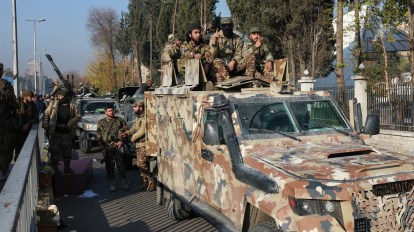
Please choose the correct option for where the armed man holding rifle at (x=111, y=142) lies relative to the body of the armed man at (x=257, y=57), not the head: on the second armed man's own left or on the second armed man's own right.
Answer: on the second armed man's own right

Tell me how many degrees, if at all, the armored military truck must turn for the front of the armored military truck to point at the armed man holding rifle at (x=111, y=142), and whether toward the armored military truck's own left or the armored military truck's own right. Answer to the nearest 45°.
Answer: approximately 180°

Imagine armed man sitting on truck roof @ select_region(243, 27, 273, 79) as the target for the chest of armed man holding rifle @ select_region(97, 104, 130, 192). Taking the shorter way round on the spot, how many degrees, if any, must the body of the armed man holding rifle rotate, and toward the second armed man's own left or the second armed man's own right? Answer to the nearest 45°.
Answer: approximately 45° to the second armed man's own left

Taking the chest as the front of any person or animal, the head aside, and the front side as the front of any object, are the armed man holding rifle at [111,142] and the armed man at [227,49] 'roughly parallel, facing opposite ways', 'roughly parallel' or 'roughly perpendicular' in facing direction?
roughly parallel

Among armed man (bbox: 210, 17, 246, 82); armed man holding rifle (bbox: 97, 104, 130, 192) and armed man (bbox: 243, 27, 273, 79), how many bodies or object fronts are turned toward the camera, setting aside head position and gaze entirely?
3

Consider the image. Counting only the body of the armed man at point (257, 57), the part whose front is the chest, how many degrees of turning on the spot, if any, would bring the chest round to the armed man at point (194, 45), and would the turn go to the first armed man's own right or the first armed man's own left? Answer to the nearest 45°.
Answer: approximately 90° to the first armed man's own right

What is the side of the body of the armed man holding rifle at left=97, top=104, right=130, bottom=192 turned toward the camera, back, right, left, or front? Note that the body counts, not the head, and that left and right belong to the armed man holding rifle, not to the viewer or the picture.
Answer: front

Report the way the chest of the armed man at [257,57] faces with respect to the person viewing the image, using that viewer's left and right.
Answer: facing the viewer

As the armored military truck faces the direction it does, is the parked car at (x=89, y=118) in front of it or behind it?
behind

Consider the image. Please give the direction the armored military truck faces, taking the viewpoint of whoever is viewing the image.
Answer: facing the viewer and to the right of the viewer

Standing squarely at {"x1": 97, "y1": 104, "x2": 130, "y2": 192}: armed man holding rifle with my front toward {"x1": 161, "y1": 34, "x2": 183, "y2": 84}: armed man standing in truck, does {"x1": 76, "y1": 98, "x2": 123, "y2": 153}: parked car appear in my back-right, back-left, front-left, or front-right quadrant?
back-left

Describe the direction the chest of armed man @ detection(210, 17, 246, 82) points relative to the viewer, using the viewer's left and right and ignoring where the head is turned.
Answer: facing the viewer

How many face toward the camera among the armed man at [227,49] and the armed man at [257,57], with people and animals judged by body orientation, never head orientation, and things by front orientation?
2
